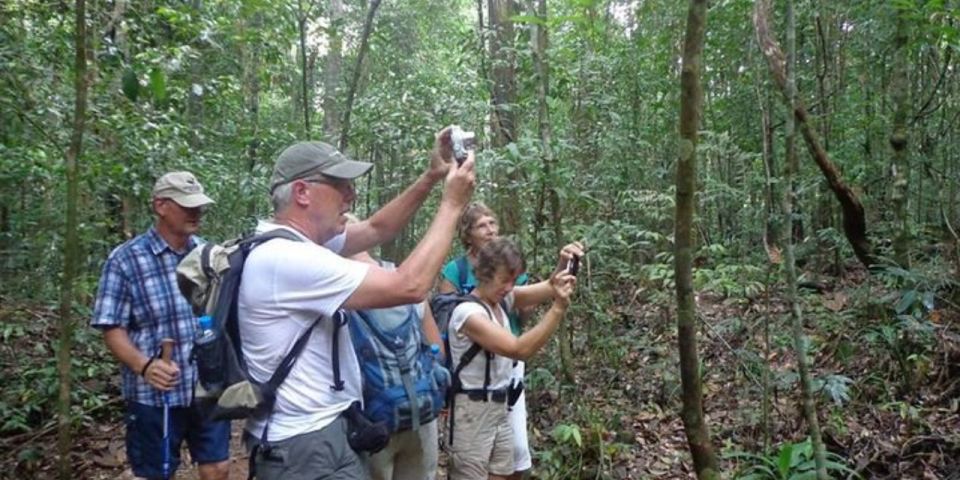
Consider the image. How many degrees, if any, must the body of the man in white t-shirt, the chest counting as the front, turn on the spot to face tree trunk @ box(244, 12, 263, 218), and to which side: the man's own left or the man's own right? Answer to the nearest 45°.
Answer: approximately 90° to the man's own left

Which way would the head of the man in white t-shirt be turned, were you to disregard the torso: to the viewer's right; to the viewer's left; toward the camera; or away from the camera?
to the viewer's right

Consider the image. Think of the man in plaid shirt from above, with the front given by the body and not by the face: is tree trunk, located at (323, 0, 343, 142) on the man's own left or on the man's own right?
on the man's own left

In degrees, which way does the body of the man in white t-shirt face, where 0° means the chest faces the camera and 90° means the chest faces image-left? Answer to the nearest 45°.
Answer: approximately 270°

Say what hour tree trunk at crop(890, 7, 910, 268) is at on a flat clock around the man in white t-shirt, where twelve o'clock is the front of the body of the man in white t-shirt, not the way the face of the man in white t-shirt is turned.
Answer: The tree trunk is roughly at 11 o'clock from the man in white t-shirt.

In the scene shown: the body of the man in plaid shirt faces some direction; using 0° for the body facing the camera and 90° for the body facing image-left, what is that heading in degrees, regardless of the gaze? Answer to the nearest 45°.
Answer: approximately 315°
